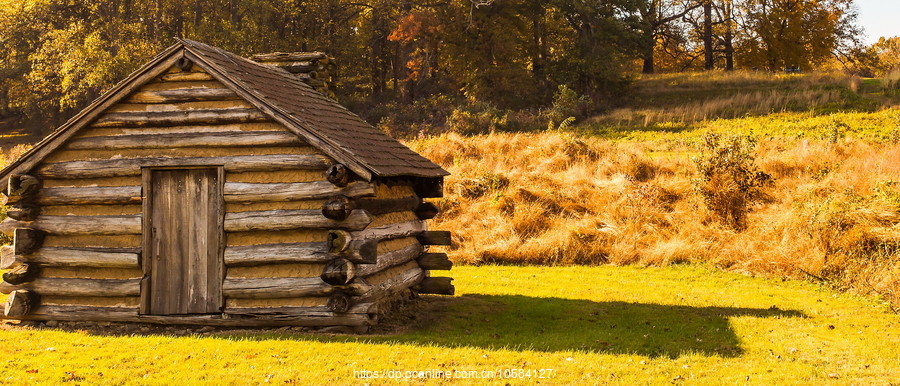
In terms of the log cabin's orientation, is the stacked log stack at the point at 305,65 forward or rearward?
rearward

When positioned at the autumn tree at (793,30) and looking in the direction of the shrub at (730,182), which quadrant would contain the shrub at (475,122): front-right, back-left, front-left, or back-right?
front-right

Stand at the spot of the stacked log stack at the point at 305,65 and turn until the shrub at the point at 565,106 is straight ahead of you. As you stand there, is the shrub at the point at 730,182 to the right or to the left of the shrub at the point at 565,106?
right

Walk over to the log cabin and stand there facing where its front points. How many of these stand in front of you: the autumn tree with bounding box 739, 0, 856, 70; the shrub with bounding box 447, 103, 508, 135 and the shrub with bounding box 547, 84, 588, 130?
0

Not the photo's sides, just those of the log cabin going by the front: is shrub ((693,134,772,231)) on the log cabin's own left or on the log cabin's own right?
on the log cabin's own left

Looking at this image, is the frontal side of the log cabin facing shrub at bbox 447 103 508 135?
no

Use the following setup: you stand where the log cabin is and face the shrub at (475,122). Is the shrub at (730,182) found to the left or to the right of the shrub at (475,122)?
right

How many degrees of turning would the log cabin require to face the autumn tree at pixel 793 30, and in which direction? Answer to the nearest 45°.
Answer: approximately 135° to its left

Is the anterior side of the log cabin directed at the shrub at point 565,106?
no

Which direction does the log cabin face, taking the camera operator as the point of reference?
facing the viewer
